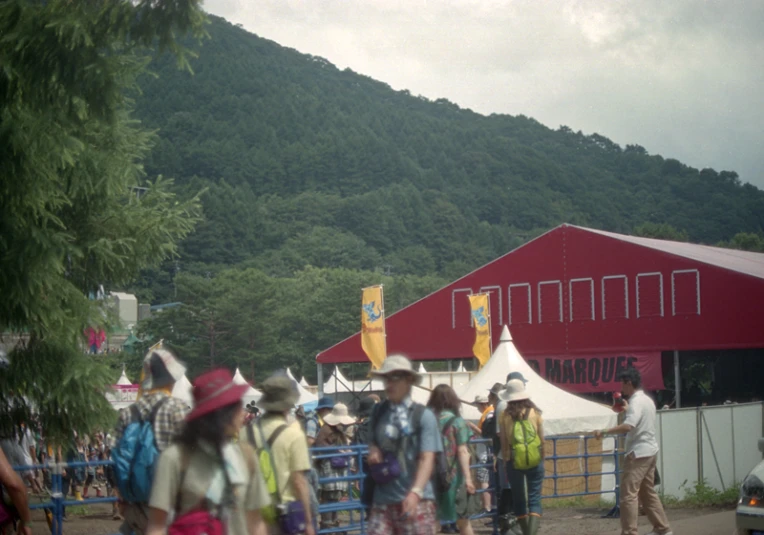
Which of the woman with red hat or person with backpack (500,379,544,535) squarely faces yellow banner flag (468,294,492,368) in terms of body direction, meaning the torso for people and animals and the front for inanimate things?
the person with backpack

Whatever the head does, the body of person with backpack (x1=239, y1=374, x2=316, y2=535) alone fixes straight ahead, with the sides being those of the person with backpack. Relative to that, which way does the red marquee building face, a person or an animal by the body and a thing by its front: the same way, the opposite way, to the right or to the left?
the opposite way

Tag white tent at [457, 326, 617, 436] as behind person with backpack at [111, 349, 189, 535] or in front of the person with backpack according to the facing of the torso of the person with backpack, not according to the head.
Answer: in front

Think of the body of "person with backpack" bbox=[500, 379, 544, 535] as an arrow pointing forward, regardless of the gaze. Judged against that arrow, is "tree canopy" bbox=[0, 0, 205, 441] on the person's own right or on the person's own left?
on the person's own left

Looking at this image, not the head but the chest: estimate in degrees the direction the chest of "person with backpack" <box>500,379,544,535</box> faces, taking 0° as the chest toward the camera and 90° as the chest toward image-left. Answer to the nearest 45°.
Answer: approximately 180°

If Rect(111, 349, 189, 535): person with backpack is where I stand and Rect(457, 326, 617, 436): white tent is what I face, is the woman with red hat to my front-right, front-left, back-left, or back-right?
back-right

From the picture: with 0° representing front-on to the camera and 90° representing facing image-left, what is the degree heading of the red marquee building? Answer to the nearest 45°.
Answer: approximately 45°

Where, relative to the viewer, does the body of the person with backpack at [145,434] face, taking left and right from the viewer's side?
facing away from the viewer and to the right of the viewer

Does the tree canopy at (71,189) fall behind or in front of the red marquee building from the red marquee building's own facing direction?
in front

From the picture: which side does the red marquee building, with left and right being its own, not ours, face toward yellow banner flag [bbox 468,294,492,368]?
front

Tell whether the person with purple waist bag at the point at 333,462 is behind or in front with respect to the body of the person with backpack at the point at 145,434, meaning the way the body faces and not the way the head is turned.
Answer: in front

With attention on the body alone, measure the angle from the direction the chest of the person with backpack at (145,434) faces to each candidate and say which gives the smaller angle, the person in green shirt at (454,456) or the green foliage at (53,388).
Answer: the person in green shirt

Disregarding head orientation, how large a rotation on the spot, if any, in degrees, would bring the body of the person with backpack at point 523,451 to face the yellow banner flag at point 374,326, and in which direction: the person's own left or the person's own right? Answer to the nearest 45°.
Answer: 0° — they already face it
